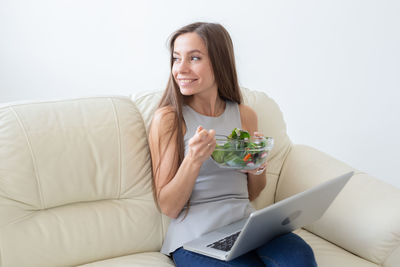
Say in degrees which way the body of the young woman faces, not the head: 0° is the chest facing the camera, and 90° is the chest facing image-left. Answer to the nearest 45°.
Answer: approximately 315°

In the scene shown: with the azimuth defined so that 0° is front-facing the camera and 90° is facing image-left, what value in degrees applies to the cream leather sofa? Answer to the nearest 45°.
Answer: approximately 0°
